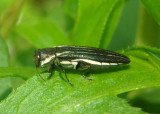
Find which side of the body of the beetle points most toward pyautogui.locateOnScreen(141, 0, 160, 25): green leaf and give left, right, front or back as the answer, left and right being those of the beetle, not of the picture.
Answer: back

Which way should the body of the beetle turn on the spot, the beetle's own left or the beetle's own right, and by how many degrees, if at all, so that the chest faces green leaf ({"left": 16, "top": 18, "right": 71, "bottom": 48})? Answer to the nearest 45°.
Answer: approximately 45° to the beetle's own right

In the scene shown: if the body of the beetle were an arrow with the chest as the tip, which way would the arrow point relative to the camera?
to the viewer's left
